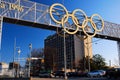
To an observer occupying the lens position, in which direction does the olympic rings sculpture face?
facing the viewer and to the right of the viewer
